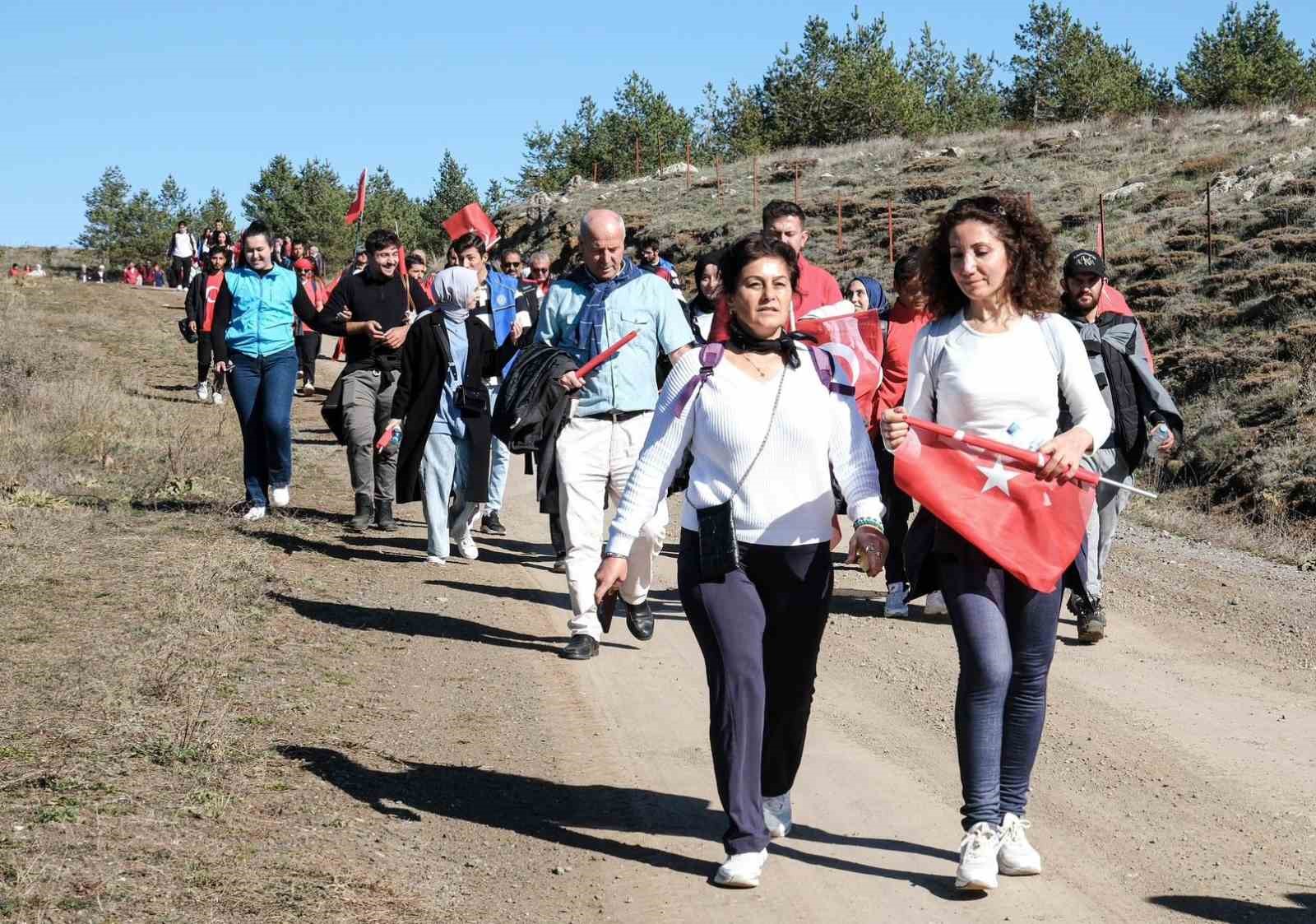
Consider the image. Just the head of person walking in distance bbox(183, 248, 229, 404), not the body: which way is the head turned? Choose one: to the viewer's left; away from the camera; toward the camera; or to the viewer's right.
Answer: toward the camera

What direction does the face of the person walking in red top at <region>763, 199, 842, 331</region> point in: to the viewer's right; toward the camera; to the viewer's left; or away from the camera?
toward the camera

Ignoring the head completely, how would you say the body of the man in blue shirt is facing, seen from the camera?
toward the camera

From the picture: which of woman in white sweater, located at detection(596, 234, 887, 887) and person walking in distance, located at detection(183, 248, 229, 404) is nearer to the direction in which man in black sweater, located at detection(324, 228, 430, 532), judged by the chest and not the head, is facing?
the woman in white sweater

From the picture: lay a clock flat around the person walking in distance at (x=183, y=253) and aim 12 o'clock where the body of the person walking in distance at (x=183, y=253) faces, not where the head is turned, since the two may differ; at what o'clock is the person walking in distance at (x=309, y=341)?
the person walking in distance at (x=309, y=341) is roughly at 12 o'clock from the person walking in distance at (x=183, y=253).

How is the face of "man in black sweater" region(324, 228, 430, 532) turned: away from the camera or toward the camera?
toward the camera

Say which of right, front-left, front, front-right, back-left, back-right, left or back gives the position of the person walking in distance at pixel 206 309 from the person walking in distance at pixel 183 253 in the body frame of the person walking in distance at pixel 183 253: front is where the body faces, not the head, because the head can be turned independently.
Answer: front

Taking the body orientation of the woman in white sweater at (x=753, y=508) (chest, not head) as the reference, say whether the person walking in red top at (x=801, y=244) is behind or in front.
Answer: behind

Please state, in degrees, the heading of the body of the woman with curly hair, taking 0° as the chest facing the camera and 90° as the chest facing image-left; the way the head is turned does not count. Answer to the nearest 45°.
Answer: approximately 0°

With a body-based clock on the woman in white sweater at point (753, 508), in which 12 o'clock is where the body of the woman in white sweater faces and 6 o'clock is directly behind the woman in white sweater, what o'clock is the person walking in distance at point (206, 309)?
The person walking in distance is roughly at 5 o'clock from the woman in white sweater.

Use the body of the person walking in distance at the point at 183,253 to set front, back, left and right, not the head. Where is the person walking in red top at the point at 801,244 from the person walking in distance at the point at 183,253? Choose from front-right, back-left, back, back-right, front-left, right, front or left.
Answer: front

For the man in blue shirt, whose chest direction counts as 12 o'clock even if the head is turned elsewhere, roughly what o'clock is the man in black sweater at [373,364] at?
The man in black sweater is roughly at 5 o'clock from the man in blue shirt.

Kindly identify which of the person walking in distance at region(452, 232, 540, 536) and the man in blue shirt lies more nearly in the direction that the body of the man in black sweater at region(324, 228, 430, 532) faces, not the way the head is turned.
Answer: the man in blue shirt

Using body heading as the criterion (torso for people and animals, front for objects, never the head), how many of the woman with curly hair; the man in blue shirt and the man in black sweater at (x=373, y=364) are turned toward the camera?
3

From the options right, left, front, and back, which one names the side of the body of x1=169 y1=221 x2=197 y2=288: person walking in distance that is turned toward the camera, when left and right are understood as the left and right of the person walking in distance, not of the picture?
front

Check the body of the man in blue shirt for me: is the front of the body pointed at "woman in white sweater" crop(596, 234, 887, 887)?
yes

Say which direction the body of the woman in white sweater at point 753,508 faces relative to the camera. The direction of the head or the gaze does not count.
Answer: toward the camera

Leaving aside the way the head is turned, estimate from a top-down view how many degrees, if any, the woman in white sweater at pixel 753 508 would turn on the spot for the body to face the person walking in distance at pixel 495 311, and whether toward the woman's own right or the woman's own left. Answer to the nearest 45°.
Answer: approximately 180°
